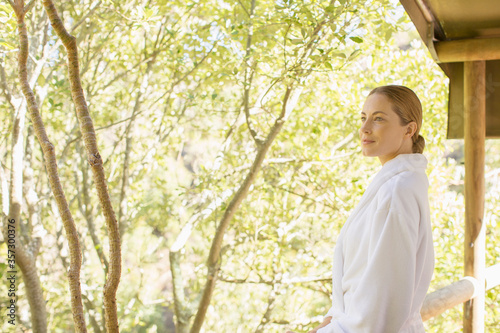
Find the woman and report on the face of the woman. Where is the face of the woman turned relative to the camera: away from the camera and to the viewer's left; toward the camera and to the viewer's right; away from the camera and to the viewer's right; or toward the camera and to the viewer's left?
toward the camera and to the viewer's left

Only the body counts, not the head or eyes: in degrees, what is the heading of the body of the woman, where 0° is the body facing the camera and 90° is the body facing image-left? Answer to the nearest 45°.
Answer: approximately 90°
